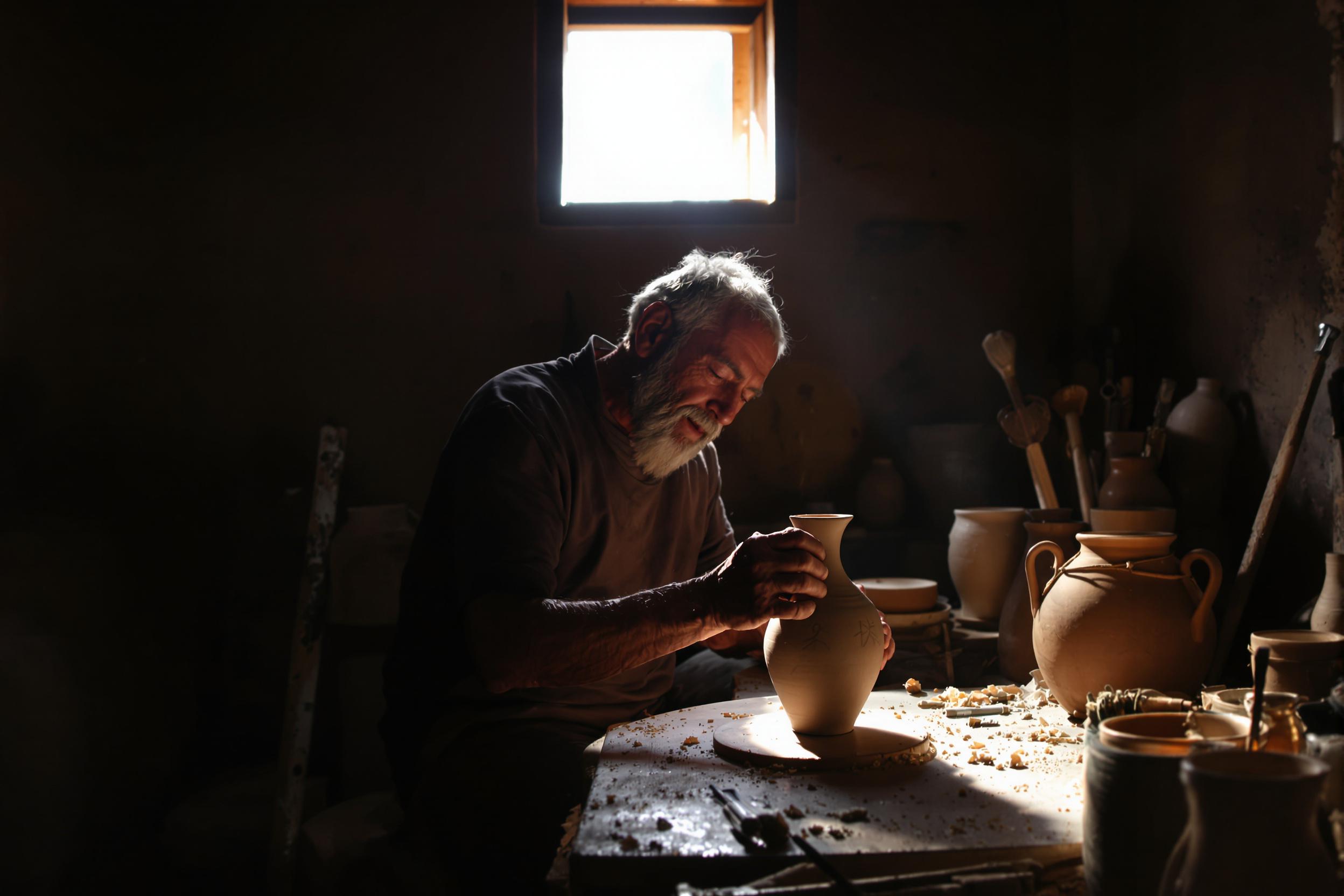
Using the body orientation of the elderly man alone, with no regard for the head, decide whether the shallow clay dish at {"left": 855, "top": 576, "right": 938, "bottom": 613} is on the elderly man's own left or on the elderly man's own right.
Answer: on the elderly man's own left

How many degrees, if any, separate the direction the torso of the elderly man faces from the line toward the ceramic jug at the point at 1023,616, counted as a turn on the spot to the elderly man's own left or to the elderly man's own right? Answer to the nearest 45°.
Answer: approximately 45° to the elderly man's own left

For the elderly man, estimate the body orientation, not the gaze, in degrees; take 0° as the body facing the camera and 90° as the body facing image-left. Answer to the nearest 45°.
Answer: approximately 315°

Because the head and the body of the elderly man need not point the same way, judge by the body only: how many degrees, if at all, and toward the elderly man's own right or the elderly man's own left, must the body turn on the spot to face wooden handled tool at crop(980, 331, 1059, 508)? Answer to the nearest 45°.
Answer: approximately 90° to the elderly man's own left

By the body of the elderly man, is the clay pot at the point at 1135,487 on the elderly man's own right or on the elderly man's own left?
on the elderly man's own left

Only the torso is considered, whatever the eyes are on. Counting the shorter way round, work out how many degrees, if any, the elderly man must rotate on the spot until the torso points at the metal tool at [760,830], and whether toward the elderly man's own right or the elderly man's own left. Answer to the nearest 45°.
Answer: approximately 45° to the elderly man's own right

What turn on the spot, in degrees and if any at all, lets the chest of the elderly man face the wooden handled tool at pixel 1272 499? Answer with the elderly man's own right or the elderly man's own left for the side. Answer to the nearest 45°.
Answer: approximately 45° to the elderly man's own left
